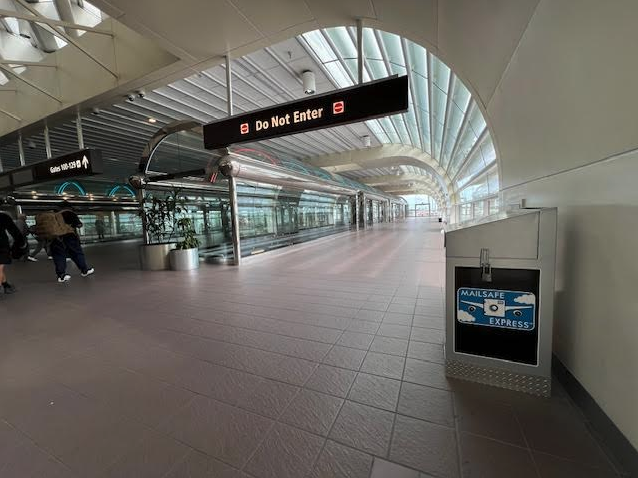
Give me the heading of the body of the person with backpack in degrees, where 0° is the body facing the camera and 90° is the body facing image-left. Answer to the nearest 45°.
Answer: approximately 225°

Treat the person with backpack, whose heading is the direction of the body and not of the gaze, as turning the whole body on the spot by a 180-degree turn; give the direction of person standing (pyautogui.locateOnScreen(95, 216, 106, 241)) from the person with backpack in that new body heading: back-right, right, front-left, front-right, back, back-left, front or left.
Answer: back-right

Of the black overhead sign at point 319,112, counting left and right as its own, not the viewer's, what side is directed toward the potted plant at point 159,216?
right

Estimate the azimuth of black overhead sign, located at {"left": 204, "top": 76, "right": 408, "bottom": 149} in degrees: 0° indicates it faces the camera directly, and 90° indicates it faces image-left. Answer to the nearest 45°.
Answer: approximately 45°

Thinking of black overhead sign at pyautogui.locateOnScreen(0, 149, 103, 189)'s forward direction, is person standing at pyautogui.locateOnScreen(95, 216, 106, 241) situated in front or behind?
behind

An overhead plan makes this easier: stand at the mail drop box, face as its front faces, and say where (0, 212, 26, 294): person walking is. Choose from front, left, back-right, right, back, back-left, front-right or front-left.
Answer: front-right

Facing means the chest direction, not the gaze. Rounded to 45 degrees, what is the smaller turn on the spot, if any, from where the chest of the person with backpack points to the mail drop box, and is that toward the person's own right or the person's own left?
approximately 135° to the person's own right

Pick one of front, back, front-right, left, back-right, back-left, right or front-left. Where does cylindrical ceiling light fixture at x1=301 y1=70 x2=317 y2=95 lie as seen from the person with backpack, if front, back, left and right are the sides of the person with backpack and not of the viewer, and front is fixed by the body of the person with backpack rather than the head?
right

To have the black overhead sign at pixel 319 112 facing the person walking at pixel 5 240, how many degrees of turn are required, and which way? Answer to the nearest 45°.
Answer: approximately 45° to its right

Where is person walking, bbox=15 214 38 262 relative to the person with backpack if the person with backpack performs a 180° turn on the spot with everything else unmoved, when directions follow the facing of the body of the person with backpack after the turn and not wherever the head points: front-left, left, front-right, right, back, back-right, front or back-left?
back-right

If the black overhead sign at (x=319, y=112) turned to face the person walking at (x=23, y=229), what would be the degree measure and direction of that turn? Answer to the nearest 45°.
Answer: approximately 90° to its right
